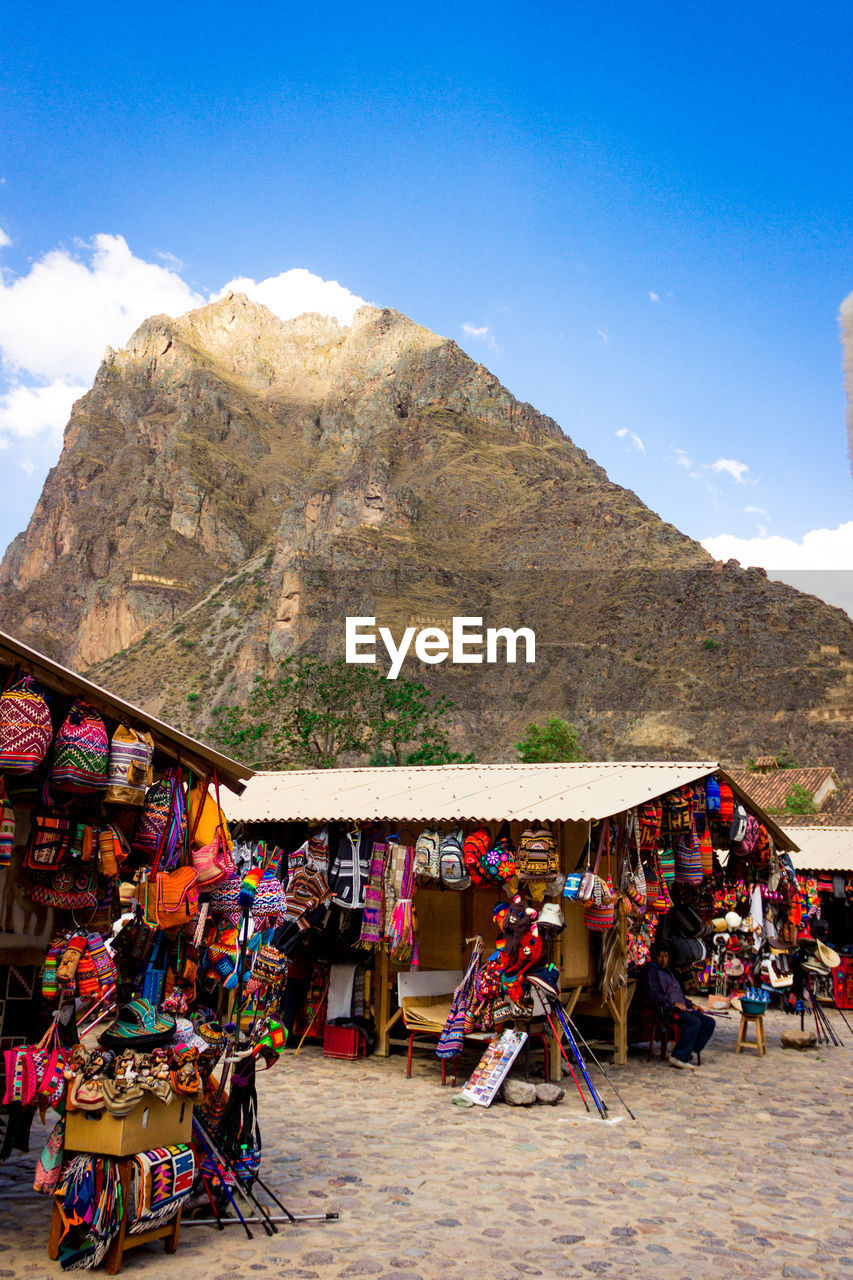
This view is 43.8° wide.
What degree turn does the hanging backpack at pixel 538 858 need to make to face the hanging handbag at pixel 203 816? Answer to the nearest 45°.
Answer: approximately 45° to its right

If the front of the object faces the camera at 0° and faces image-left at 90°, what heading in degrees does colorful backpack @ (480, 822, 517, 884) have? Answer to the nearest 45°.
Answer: approximately 0°

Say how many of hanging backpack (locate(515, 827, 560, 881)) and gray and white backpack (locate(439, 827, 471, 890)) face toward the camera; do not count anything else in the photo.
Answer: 2

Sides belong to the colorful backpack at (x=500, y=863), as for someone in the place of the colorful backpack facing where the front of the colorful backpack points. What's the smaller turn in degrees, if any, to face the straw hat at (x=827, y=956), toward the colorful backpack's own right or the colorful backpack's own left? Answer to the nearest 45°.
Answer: approximately 135° to the colorful backpack's own left

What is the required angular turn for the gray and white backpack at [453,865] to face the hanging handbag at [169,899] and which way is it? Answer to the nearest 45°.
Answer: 0° — it already faces it

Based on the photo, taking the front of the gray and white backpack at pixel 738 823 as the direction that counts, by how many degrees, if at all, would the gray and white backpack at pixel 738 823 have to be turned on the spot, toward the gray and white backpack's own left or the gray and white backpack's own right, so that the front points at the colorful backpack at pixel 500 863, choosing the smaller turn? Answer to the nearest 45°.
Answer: approximately 90° to the gray and white backpack's own right

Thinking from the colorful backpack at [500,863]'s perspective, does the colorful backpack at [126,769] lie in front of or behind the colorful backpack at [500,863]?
in front

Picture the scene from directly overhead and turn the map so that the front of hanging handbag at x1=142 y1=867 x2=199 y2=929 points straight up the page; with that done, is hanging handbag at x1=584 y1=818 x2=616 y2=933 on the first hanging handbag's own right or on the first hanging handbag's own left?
on the first hanging handbag's own left

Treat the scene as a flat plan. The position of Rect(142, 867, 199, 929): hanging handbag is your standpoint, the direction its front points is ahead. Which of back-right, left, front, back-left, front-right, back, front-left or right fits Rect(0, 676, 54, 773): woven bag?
right

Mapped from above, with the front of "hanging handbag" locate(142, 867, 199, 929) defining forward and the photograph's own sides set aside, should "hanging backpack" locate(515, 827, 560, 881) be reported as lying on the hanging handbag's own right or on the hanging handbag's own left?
on the hanging handbag's own left

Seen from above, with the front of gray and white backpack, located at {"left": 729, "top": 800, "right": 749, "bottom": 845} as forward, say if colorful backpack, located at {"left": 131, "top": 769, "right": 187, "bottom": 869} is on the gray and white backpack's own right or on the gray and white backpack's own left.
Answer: on the gray and white backpack's own right

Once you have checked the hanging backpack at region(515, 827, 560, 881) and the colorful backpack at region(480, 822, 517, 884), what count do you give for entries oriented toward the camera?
2

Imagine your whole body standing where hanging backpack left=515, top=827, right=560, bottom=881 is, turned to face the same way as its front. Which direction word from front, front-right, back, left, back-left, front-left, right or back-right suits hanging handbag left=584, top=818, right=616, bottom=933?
back-left

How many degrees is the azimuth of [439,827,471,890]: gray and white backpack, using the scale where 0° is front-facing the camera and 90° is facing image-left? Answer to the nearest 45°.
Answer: approximately 0°
